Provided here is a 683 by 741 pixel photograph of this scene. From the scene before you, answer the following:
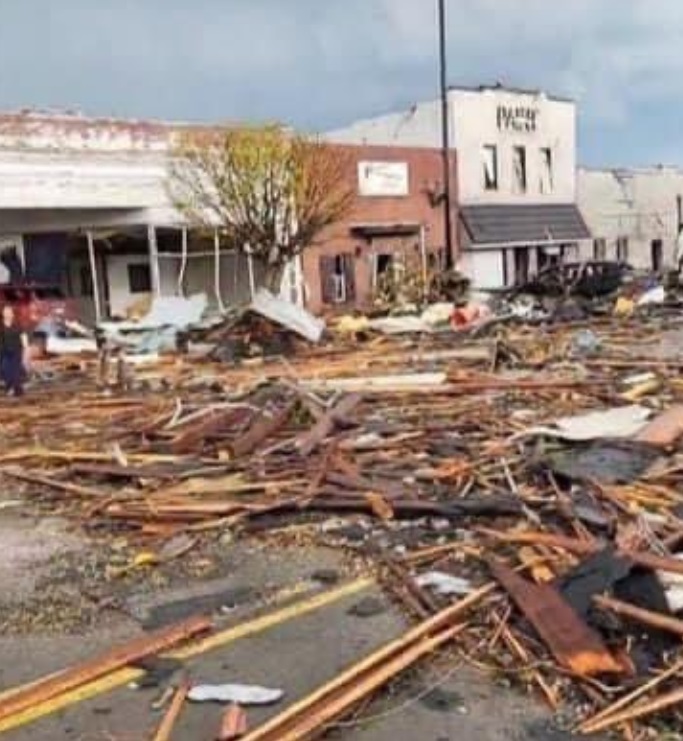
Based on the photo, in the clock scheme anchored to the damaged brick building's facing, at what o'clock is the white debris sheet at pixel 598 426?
The white debris sheet is roughly at 12 o'clock from the damaged brick building.

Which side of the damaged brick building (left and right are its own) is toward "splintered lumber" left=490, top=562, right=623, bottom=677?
front

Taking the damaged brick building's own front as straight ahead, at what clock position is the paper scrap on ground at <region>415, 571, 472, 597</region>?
The paper scrap on ground is roughly at 12 o'clock from the damaged brick building.

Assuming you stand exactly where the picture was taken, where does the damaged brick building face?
facing the viewer

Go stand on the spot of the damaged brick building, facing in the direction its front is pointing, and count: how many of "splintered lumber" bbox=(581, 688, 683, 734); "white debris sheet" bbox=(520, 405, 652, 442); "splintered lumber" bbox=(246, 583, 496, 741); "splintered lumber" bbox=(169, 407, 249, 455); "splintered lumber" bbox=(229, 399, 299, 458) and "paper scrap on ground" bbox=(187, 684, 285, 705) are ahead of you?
6

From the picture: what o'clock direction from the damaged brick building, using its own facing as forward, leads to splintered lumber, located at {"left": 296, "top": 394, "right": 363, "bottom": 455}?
The splintered lumber is roughly at 12 o'clock from the damaged brick building.

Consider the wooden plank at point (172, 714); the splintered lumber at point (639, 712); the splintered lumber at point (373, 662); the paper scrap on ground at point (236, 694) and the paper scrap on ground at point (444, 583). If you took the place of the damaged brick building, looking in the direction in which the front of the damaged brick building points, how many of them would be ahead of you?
5

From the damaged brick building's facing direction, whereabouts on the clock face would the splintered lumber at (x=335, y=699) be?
The splintered lumber is roughly at 12 o'clock from the damaged brick building.

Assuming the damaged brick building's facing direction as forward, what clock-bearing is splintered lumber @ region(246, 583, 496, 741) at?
The splintered lumber is roughly at 12 o'clock from the damaged brick building.
